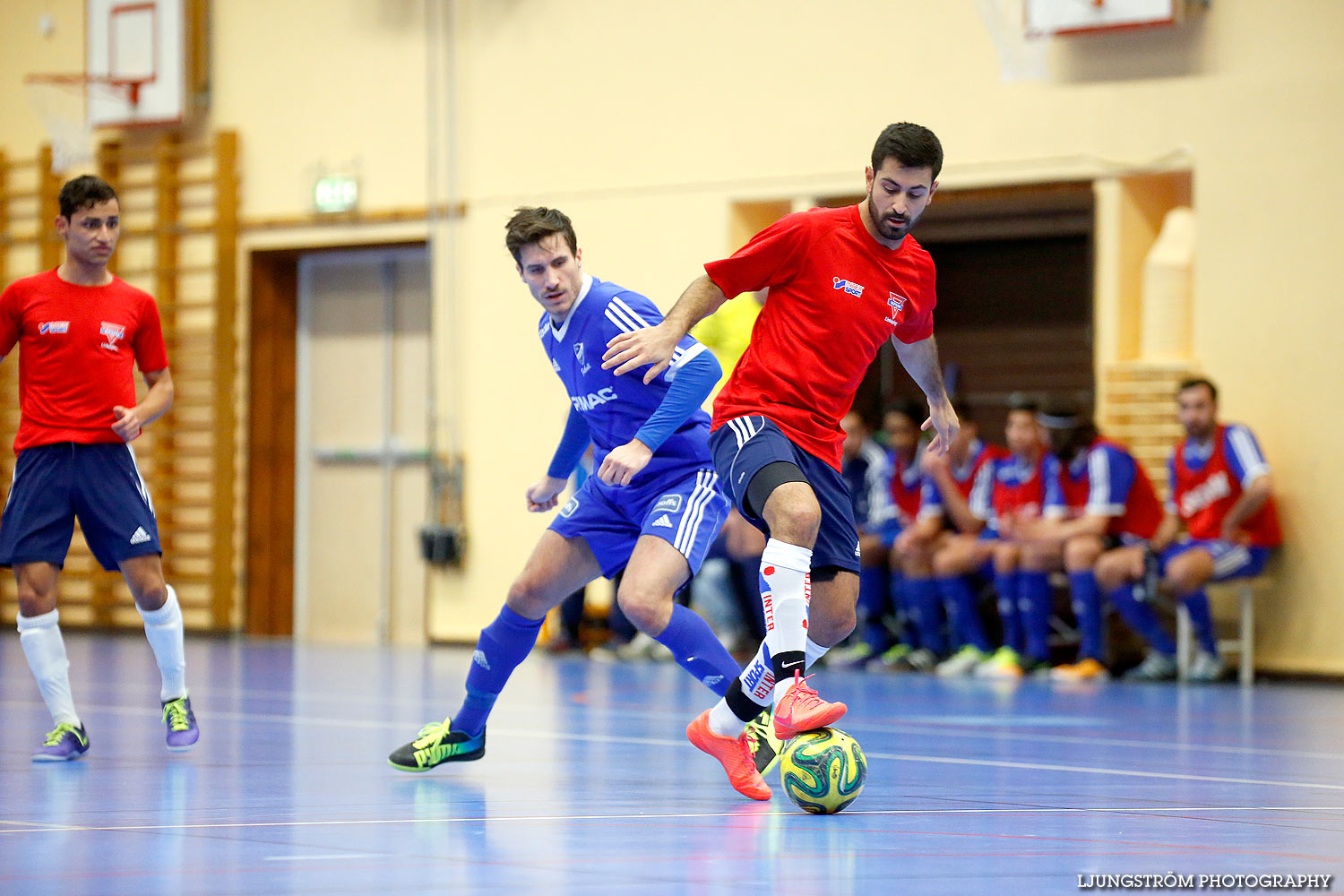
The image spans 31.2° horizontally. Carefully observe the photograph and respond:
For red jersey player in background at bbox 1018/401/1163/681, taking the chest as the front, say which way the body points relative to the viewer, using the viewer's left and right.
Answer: facing the viewer and to the left of the viewer

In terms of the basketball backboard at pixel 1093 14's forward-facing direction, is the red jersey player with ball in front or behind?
in front

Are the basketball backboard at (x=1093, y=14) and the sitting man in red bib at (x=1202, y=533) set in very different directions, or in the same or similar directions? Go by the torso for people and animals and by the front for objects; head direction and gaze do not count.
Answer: same or similar directions

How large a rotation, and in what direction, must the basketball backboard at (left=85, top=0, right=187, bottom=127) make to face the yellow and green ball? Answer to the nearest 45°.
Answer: approximately 45° to its left

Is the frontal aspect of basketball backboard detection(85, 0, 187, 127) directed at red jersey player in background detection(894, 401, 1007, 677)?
no

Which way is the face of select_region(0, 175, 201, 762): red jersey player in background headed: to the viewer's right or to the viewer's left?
to the viewer's right

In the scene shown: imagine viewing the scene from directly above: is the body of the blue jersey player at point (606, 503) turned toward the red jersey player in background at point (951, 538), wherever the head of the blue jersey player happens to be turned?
no

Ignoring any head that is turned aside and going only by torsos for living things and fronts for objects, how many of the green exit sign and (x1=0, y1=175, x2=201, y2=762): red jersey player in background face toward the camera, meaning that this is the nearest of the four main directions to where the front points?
2

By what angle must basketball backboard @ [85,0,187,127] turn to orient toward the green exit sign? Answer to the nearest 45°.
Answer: approximately 90° to its left
